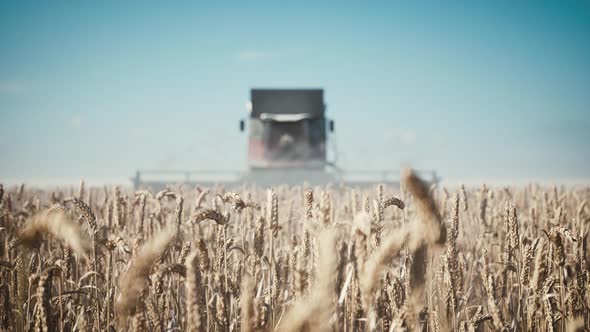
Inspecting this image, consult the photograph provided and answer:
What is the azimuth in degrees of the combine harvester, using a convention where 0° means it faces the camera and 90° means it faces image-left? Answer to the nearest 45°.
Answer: approximately 0°
